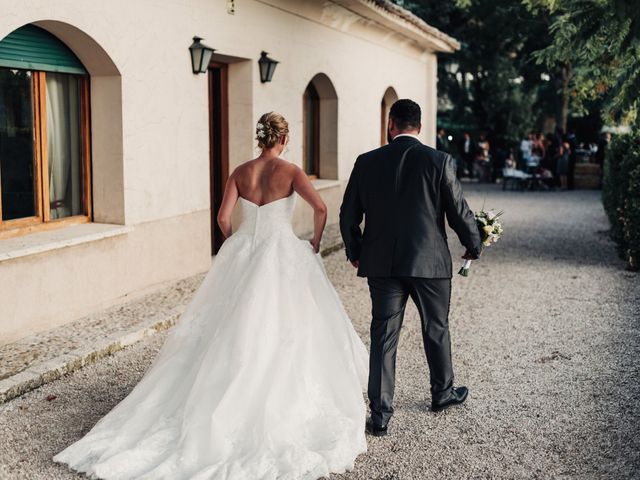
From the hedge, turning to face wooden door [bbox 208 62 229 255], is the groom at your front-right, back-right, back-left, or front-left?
front-left

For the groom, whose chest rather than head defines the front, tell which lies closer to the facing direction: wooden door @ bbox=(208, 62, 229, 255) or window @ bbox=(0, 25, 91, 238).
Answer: the wooden door

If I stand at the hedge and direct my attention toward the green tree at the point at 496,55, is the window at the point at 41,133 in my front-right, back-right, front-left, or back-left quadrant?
back-left

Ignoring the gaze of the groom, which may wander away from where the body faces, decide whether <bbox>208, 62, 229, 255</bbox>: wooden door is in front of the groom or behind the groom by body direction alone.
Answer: in front

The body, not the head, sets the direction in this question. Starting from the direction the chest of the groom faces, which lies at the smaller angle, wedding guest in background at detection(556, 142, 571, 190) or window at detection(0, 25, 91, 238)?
the wedding guest in background

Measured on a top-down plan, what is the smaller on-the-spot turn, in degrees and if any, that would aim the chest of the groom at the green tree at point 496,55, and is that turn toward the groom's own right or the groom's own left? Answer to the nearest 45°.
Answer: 0° — they already face it

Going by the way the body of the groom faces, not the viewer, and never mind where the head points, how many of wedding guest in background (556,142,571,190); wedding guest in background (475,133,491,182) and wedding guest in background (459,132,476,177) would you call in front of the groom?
3

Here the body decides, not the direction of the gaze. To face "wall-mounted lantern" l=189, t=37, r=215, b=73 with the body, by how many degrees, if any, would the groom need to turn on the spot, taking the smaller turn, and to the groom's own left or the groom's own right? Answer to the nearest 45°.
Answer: approximately 45° to the groom's own left

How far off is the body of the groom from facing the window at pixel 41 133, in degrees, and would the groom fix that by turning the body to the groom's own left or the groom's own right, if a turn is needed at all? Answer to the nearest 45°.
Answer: approximately 45° to the groom's own left

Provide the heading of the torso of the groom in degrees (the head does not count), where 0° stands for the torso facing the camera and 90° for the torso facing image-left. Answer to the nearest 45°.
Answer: approximately 180°

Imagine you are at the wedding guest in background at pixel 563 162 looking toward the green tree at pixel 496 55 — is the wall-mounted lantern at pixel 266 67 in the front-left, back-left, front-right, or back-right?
back-left

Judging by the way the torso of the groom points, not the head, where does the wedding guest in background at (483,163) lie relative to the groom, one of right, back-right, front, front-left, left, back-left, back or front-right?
front

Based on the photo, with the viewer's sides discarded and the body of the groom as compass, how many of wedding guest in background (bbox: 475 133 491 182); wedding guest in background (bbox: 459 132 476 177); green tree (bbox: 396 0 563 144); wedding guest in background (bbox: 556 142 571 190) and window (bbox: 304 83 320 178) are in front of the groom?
5

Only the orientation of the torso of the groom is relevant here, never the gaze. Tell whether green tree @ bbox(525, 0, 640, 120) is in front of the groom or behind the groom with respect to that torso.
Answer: in front
